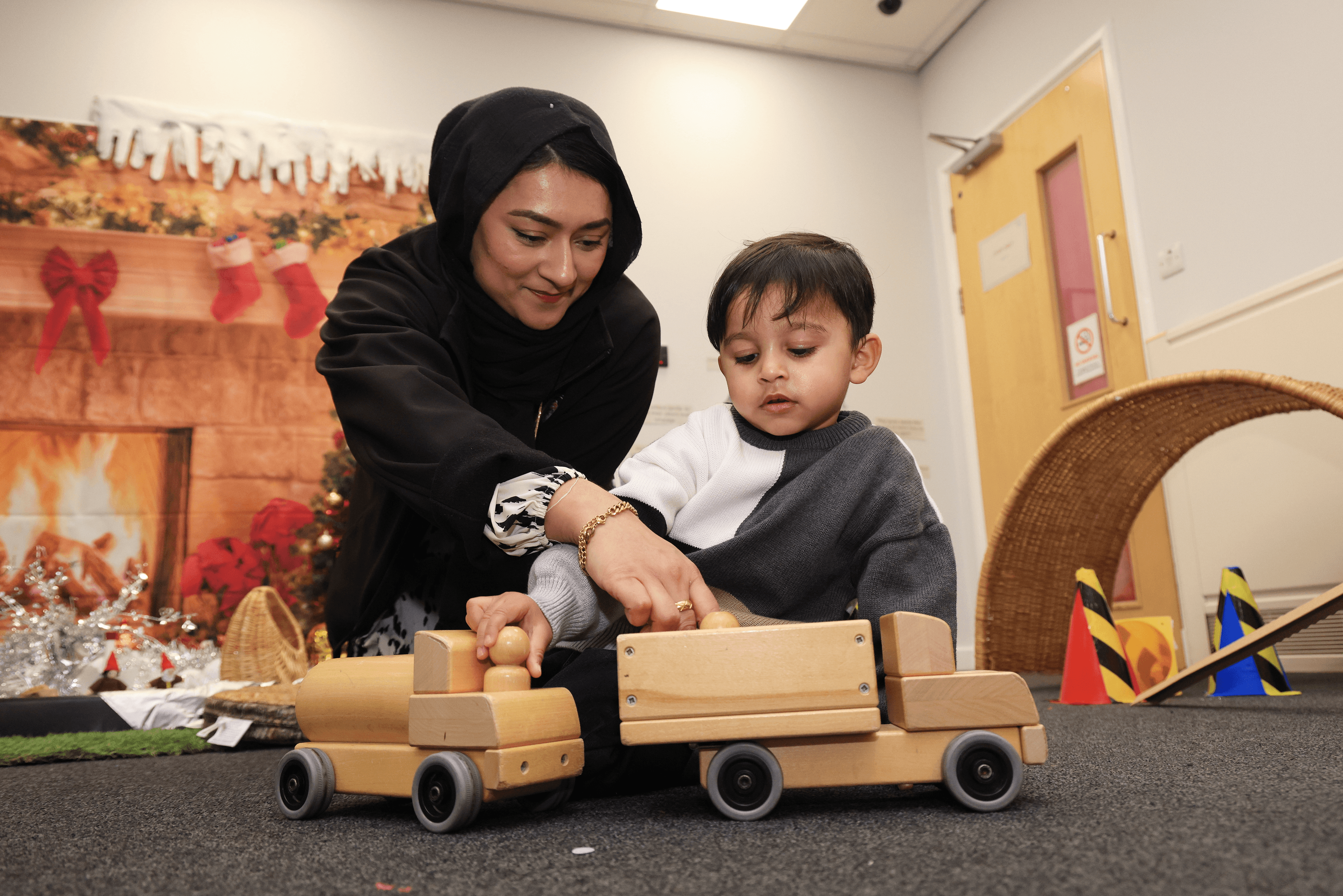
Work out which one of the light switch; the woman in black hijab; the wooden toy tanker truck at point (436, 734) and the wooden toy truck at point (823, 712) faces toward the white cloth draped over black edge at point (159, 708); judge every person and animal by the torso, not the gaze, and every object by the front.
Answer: the light switch

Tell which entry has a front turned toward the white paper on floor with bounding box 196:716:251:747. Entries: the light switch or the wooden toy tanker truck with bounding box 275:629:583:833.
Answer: the light switch

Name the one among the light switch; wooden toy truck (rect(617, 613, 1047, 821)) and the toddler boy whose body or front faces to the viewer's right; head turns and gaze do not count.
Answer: the wooden toy truck

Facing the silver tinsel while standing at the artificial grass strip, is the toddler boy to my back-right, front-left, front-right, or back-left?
back-right

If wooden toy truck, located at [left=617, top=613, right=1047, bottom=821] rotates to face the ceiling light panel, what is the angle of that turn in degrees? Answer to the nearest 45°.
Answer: approximately 90° to its left

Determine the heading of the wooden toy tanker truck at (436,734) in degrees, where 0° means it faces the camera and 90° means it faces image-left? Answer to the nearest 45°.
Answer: approximately 315°

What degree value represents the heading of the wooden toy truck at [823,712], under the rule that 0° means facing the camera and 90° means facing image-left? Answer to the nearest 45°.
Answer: approximately 270°

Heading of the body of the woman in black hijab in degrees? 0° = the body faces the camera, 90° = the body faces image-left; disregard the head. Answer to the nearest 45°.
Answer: approximately 315°

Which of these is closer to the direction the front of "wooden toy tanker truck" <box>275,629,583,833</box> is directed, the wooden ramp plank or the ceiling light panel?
the wooden ramp plank

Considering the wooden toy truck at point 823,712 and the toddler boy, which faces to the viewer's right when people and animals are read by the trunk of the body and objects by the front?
the wooden toy truck

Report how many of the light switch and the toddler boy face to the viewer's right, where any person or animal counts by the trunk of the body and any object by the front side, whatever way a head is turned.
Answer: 0

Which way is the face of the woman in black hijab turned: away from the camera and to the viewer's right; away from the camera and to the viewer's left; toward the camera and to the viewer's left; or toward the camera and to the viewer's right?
toward the camera and to the viewer's right

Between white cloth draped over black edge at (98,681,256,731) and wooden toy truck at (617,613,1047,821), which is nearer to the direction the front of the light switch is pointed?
the white cloth draped over black edge

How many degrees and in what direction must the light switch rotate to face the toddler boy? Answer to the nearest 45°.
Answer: approximately 45° to its left
